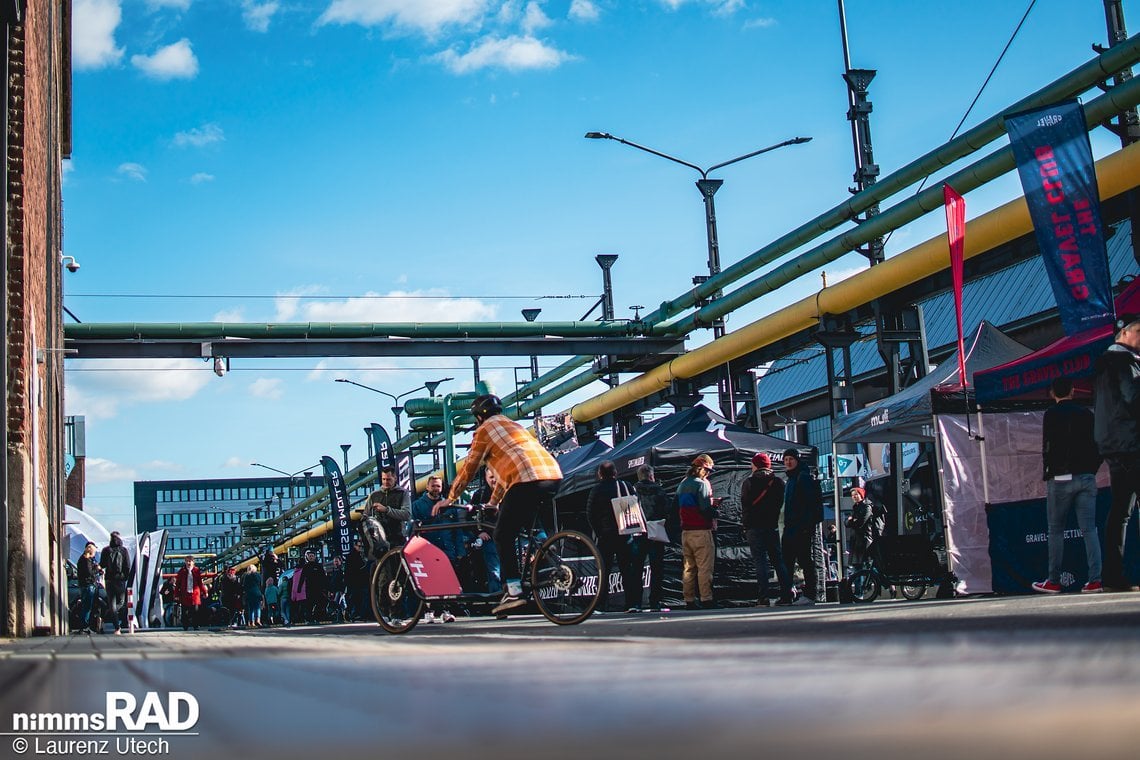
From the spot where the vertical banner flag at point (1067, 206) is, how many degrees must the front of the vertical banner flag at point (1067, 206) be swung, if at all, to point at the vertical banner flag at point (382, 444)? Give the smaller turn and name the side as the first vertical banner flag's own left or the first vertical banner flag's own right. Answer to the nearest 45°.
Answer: approximately 45° to the first vertical banner flag's own left

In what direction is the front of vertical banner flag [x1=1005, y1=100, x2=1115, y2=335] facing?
away from the camera

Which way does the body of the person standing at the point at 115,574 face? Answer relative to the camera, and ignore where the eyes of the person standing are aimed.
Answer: away from the camera

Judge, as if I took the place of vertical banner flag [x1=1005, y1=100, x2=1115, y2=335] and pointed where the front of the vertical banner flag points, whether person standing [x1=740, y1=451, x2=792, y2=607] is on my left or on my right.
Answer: on my left

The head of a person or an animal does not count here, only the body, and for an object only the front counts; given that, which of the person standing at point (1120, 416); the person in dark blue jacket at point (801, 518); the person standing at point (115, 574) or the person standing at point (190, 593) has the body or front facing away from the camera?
the person standing at point (115, 574)

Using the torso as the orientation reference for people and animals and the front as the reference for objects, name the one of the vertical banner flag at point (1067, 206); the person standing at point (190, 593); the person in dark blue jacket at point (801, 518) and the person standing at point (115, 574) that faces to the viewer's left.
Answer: the person in dark blue jacket

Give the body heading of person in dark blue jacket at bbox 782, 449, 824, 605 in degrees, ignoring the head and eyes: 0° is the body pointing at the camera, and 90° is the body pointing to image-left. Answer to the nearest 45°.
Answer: approximately 90°

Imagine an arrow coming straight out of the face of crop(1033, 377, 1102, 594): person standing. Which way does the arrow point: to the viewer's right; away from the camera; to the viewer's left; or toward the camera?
away from the camera

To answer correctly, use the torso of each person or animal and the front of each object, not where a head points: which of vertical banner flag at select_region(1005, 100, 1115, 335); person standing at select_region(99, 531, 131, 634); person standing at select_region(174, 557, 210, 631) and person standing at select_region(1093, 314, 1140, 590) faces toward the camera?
person standing at select_region(174, 557, 210, 631)

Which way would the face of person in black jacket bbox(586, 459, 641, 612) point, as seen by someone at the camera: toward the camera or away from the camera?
away from the camera

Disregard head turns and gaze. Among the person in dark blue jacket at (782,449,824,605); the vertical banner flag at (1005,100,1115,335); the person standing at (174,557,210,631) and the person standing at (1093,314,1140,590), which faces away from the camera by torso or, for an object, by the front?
the vertical banner flag

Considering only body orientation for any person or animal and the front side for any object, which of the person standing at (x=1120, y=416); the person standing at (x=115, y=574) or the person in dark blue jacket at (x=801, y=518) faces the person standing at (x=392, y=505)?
the person in dark blue jacket
